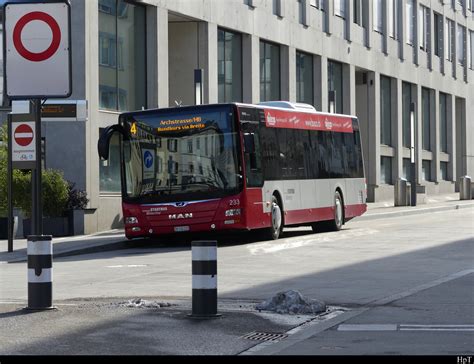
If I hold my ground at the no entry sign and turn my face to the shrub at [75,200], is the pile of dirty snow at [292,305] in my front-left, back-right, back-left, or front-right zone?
back-right

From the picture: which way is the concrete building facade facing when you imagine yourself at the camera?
facing the viewer and to the right of the viewer

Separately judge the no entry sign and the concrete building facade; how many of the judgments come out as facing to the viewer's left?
0

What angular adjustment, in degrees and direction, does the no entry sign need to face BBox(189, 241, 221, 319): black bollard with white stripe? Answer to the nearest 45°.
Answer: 0° — it already faces it

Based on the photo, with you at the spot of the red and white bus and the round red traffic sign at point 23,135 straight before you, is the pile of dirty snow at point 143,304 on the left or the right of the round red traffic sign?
left

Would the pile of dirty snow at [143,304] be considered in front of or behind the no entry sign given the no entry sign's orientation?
in front

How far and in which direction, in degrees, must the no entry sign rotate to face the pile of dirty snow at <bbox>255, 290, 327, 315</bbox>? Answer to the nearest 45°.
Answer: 0° — it already faces it

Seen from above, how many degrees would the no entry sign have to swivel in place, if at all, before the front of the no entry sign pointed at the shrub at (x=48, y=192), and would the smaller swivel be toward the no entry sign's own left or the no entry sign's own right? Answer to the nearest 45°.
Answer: approximately 180°

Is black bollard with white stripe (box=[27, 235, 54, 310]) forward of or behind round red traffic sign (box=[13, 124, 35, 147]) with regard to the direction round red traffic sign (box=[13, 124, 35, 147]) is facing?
forward

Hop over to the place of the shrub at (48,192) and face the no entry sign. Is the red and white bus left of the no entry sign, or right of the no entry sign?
left

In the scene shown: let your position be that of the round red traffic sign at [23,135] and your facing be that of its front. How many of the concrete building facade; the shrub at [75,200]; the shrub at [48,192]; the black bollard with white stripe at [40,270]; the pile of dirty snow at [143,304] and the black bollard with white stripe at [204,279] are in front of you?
3

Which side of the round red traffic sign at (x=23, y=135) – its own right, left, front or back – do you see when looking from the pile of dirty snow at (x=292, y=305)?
front

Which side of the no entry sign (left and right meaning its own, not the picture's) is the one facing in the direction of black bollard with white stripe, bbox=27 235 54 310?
front

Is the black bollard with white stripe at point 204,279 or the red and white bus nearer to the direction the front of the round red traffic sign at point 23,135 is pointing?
the black bollard with white stripe

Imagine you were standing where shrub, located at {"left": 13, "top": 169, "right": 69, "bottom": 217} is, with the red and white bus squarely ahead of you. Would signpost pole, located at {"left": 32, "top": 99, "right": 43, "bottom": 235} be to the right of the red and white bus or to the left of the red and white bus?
right

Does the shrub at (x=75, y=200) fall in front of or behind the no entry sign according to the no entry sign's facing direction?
behind

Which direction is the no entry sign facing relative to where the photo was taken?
toward the camera
